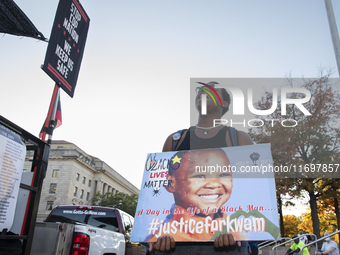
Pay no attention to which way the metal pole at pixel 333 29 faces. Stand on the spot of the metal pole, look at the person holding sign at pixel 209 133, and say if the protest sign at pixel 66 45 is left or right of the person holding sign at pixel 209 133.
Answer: right

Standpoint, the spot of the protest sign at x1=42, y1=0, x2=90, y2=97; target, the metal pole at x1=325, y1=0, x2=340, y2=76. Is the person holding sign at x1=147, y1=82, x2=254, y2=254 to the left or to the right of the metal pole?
right

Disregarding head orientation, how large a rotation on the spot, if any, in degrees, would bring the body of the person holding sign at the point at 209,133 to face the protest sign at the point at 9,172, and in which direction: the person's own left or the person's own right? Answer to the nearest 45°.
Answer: approximately 45° to the person's own right

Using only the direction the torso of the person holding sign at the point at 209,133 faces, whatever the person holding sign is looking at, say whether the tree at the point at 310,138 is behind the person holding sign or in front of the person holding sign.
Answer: behind

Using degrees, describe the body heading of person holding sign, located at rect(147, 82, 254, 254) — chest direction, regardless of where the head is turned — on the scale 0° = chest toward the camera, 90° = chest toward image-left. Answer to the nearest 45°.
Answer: approximately 0°

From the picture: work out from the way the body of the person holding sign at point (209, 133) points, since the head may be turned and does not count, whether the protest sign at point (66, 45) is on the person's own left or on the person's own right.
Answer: on the person's own right
